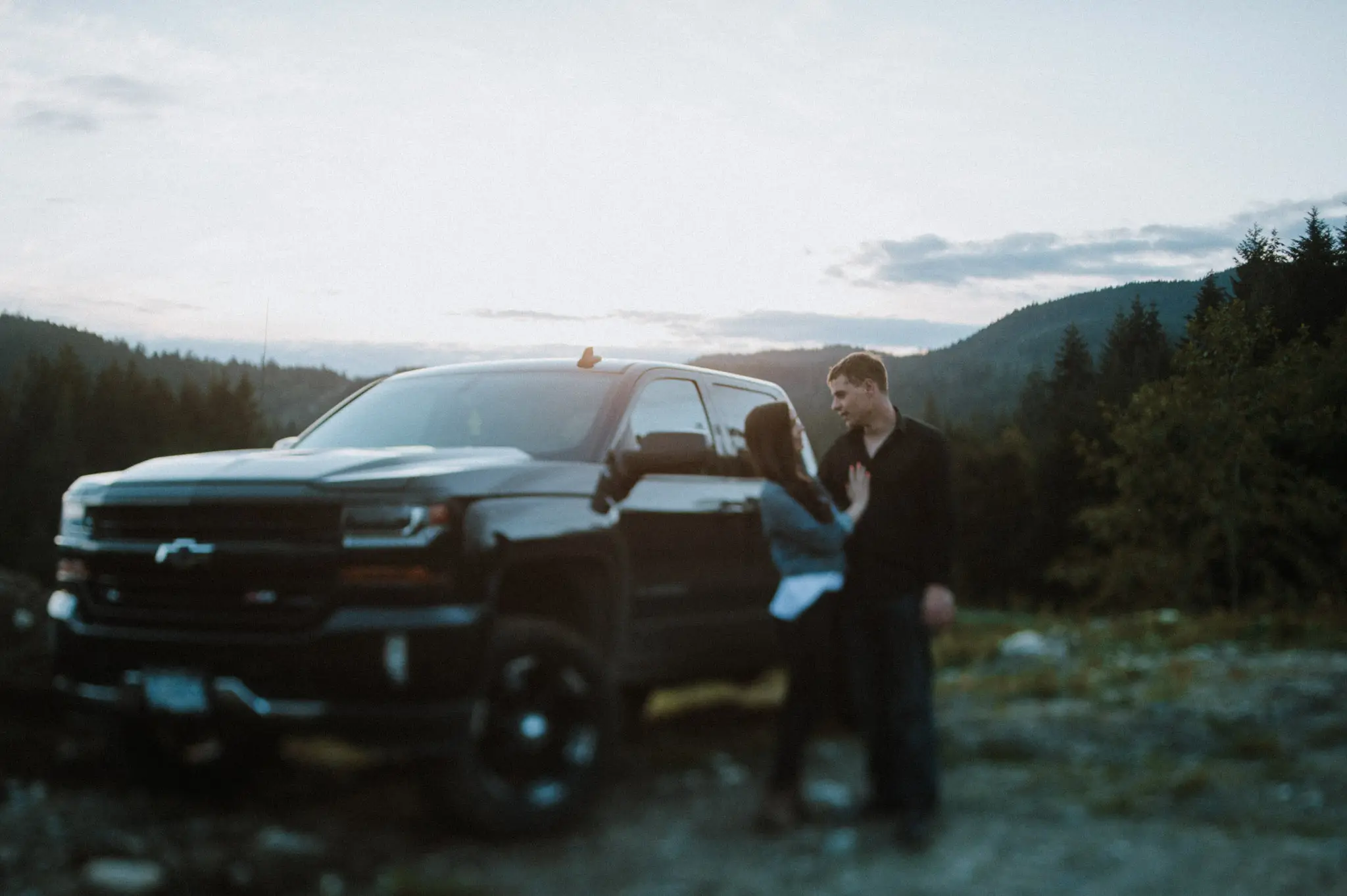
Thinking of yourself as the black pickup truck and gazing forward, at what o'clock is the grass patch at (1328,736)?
The grass patch is roughly at 7 o'clock from the black pickup truck.

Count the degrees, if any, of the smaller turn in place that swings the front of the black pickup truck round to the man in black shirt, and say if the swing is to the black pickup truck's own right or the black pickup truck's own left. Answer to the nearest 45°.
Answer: approximately 135° to the black pickup truck's own left

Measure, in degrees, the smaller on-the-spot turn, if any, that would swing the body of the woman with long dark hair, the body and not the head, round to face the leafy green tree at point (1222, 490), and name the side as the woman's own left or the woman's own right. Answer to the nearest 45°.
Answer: approximately 90° to the woman's own left

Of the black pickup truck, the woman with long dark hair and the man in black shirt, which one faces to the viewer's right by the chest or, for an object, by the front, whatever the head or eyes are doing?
the woman with long dark hair

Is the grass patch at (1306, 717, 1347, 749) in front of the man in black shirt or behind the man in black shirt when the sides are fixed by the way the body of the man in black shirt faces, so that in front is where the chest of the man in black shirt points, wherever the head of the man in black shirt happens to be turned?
behind

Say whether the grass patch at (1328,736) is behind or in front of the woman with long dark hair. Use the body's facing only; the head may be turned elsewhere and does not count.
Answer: in front

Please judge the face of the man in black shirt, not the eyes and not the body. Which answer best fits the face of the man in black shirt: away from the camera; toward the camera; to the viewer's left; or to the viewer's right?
to the viewer's left

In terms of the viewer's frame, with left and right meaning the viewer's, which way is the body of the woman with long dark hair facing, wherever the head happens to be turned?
facing to the right of the viewer

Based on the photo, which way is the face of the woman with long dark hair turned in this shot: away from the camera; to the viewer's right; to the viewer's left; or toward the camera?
to the viewer's right

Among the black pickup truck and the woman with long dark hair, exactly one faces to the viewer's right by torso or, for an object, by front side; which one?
the woman with long dark hair
